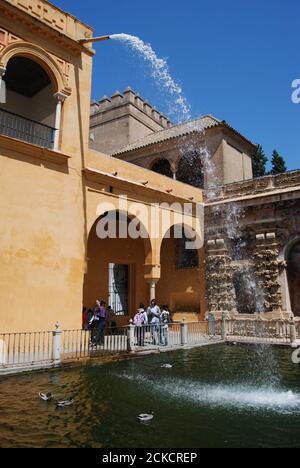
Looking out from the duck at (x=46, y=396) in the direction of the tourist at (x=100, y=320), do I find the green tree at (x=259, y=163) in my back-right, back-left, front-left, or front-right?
front-right

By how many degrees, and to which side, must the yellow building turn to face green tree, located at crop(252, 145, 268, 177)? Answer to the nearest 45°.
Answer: approximately 90° to its left

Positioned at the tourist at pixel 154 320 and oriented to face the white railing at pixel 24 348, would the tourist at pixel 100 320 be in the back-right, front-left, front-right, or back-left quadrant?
front-right

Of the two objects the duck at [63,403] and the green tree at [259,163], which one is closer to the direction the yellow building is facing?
the duck

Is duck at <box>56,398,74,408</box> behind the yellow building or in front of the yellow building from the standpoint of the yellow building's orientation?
in front

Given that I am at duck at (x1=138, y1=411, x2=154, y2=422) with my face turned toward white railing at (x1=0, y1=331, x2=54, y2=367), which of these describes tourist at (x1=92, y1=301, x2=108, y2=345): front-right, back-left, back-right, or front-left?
front-right

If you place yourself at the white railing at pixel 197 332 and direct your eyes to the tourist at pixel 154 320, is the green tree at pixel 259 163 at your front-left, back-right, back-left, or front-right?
back-right

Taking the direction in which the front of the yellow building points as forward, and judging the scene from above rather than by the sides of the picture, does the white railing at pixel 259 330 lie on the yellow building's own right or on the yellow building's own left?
on the yellow building's own left

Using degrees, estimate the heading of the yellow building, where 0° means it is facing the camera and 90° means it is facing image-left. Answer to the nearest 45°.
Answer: approximately 315°

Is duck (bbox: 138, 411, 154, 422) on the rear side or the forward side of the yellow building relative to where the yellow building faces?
on the forward side
